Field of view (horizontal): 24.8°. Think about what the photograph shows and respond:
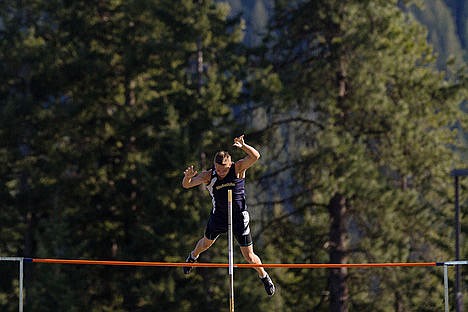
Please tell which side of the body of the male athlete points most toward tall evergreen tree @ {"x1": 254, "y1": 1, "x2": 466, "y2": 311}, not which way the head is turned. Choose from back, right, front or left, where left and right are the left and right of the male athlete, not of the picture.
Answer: back

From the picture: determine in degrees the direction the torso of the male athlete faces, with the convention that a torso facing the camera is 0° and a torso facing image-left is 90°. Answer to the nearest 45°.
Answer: approximately 0°

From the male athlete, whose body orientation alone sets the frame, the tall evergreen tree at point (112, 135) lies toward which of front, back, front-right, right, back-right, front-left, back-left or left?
back
